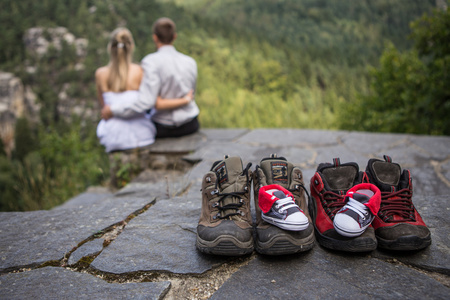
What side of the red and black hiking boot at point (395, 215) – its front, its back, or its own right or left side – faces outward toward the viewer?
front

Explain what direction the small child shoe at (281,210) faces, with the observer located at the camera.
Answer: facing the viewer and to the right of the viewer

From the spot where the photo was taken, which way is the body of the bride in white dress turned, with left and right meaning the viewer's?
facing away from the viewer

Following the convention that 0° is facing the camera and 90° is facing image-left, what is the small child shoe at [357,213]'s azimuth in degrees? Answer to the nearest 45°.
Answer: approximately 45°

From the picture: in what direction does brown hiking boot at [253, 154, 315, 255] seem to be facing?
toward the camera

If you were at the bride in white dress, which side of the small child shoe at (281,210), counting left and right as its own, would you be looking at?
back

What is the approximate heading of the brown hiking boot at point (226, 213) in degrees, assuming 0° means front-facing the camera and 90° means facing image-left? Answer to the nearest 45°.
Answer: approximately 0°

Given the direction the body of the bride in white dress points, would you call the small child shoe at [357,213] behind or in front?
behind

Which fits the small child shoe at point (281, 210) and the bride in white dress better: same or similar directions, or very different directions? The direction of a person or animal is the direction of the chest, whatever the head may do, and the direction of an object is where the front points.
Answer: very different directions

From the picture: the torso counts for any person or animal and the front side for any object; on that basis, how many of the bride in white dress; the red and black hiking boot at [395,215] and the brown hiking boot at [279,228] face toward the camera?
2

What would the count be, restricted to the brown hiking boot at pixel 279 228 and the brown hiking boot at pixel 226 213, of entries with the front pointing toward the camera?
2

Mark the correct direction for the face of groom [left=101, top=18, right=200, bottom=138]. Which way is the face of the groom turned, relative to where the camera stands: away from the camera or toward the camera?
away from the camera

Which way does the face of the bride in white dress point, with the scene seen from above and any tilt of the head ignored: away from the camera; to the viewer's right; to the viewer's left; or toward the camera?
away from the camera

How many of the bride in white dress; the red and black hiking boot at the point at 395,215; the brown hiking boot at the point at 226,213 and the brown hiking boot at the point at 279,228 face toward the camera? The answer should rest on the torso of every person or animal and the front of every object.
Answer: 3
